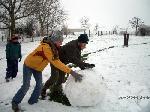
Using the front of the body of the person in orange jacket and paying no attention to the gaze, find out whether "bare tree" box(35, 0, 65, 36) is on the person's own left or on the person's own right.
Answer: on the person's own left

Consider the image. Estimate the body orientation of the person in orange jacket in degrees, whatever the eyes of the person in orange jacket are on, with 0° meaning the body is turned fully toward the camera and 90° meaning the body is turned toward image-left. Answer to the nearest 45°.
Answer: approximately 270°

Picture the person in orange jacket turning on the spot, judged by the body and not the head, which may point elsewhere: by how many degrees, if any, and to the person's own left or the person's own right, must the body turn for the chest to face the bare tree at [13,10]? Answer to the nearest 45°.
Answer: approximately 90° to the person's own left

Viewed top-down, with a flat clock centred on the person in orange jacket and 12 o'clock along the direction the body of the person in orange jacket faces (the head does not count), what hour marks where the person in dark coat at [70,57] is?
The person in dark coat is roughly at 11 o'clock from the person in orange jacket.

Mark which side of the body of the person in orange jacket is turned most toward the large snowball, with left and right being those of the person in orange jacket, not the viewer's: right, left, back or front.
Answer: front
